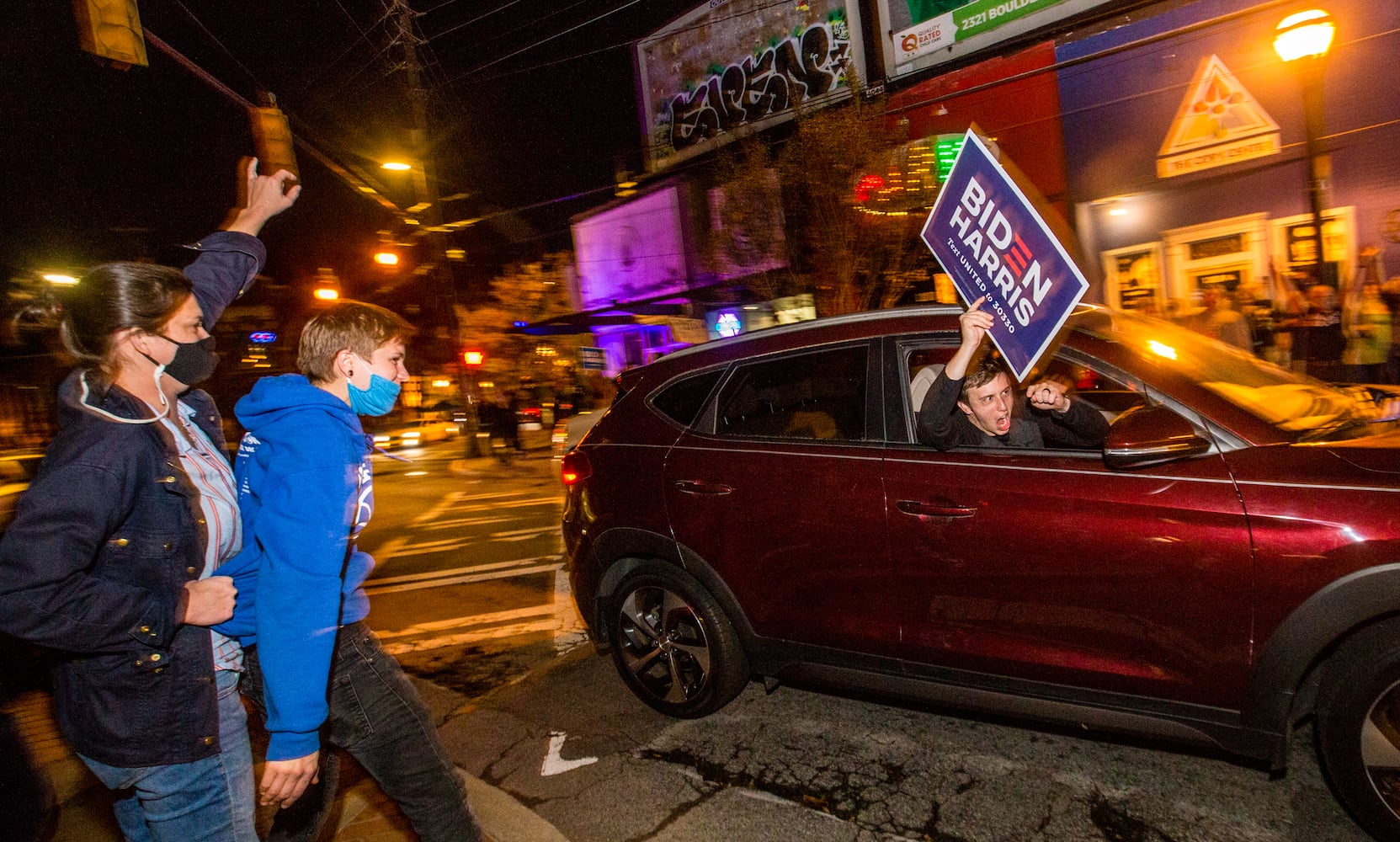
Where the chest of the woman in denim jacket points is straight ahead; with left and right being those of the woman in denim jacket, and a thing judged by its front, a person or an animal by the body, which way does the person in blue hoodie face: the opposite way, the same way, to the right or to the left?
the same way

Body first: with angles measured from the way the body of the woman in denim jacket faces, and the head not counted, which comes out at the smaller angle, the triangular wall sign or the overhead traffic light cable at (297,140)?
the triangular wall sign

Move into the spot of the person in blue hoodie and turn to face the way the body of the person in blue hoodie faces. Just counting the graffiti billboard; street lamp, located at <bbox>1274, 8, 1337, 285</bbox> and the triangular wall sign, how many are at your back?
0

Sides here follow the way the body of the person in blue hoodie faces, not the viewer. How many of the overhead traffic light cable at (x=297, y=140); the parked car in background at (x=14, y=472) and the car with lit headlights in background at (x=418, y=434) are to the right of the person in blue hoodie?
0

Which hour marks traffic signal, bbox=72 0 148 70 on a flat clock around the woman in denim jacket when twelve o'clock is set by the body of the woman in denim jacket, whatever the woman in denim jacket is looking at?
The traffic signal is roughly at 9 o'clock from the woman in denim jacket.

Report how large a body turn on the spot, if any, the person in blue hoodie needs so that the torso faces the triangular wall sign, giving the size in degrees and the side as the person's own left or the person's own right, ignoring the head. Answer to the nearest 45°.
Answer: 0° — they already face it

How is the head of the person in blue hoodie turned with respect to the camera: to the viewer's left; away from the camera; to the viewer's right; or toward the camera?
to the viewer's right

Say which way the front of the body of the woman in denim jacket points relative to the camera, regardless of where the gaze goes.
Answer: to the viewer's right

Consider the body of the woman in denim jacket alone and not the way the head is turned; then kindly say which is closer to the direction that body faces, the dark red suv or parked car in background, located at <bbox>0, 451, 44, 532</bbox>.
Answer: the dark red suv

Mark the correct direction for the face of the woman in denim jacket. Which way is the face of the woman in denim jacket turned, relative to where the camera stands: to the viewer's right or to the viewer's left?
to the viewer's right

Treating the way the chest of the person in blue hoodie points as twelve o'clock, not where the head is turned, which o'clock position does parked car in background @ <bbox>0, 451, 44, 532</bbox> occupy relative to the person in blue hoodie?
The parked car in background is roughly at 8 o'clock from the person in blue hoodie.

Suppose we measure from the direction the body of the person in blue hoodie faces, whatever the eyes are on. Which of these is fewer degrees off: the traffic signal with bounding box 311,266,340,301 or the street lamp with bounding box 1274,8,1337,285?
the street lamp

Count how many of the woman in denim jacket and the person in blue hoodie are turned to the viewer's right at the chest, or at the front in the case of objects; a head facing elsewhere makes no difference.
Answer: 2

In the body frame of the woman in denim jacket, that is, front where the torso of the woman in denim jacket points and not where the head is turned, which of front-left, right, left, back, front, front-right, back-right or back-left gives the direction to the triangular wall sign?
front

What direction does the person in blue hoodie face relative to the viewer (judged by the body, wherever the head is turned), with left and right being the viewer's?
facing to the right of the viewer

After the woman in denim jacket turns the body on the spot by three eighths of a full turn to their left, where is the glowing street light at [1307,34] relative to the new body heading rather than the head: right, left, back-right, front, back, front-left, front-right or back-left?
back-right
